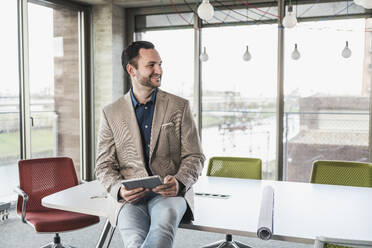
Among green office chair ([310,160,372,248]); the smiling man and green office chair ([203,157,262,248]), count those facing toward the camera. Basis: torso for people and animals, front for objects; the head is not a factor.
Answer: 3

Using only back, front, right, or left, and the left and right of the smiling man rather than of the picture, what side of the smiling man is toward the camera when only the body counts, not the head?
front

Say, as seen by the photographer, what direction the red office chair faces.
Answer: facing the viewer and to the right of the viewer

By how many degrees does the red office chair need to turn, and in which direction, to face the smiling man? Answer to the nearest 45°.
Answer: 0° — it already faces them

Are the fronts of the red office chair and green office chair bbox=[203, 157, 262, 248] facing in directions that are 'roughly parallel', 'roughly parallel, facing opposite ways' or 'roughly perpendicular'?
roughly perpendicular

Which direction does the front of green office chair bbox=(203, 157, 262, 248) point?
toward the camera

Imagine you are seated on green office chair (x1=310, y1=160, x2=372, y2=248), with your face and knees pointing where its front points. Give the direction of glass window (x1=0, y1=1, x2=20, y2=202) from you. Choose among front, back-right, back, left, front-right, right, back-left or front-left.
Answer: right

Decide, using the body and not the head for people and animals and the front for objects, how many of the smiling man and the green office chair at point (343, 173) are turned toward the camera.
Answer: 2

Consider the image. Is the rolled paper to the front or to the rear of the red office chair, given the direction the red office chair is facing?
to the front
